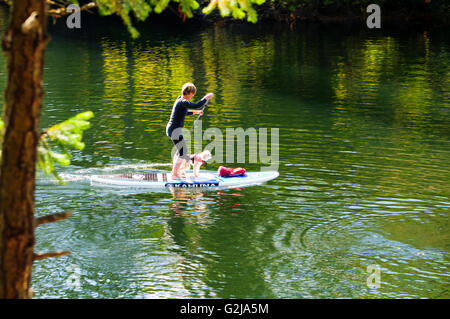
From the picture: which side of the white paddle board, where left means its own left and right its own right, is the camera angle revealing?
right

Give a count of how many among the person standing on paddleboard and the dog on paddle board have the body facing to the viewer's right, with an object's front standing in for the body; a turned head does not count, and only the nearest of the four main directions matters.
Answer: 2

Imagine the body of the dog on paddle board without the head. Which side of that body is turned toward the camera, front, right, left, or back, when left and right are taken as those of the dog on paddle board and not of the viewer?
right

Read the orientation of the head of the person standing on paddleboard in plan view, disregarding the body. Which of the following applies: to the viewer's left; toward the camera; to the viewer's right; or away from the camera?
to the viewer's right

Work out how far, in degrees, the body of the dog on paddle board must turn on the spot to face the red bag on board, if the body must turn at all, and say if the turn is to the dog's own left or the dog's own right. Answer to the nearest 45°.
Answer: approximately 45° to the dog's own left

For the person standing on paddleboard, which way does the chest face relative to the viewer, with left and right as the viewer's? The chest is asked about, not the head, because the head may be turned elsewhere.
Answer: facing to the right of the viewer
